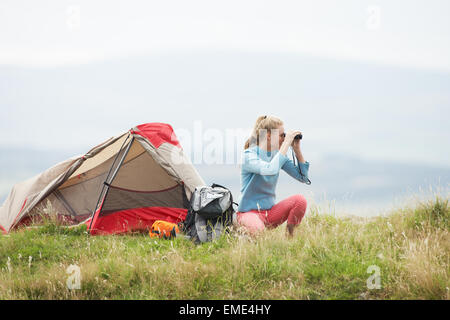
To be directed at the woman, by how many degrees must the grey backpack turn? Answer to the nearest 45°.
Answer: approximately 45° to its left

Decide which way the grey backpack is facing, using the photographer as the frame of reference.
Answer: facing the viewer

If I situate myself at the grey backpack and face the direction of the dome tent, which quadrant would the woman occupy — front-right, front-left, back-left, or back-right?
back-right

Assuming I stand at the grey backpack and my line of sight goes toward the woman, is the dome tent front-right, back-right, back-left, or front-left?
back-left

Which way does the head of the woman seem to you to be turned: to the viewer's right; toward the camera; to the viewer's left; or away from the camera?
to the viewer's right
